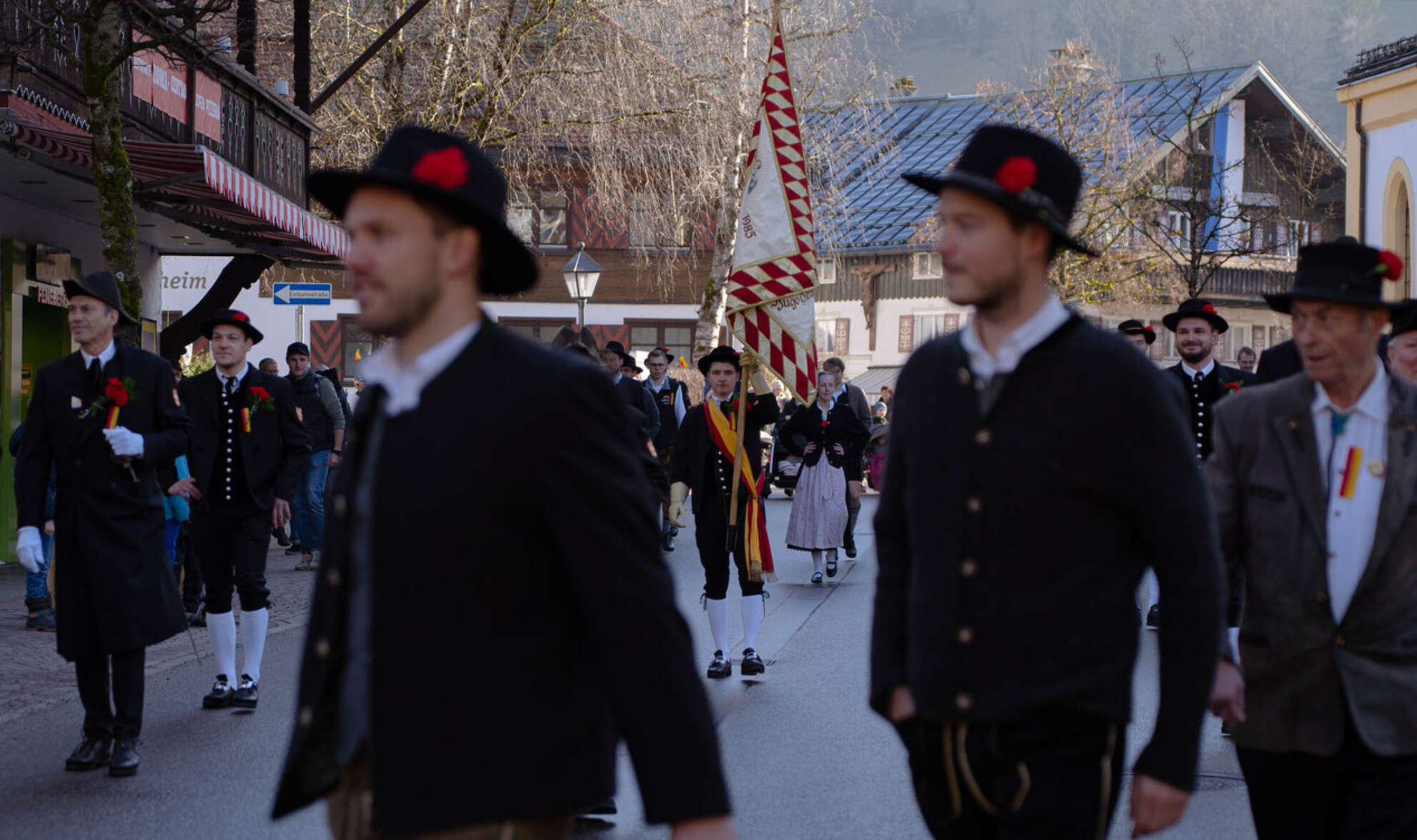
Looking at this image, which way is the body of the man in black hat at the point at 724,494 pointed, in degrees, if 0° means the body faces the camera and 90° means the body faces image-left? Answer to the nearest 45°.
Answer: approximately 0°

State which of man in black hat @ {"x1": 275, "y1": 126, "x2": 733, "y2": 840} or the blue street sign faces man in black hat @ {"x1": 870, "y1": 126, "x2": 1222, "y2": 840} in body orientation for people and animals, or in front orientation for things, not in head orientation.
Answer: the blue street sign

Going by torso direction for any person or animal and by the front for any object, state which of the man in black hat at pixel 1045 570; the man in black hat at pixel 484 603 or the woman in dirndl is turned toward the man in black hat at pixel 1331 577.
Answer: the woman in dirndl

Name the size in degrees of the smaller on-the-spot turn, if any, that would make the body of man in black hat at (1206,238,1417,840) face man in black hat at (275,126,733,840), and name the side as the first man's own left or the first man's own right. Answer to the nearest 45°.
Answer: approximately 45° to the first man's own right

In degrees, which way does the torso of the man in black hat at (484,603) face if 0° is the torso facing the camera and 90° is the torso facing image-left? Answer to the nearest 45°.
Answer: approximately 45°

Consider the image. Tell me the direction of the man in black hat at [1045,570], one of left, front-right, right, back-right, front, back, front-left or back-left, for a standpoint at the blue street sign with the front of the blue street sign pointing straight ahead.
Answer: front

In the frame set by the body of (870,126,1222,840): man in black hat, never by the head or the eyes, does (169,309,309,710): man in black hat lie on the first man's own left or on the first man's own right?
on the first man's own right

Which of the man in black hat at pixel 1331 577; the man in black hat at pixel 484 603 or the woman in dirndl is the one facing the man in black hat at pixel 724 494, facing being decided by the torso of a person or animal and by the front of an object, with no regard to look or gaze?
the woman in dirndl

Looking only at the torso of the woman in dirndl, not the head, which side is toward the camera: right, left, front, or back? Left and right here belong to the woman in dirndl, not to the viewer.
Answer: front

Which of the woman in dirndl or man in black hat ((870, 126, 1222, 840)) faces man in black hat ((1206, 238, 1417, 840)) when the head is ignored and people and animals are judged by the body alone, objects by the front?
the woman in dirndl

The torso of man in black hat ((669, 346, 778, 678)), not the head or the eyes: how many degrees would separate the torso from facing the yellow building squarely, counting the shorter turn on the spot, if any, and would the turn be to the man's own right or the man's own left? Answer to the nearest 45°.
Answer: approximately 135° to the man's own left

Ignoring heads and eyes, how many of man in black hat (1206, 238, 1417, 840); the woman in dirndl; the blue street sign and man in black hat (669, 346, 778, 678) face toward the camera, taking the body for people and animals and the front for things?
4

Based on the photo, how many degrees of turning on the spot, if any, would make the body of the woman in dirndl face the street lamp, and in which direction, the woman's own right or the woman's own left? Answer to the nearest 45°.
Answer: approximately 135° to the woman's own right

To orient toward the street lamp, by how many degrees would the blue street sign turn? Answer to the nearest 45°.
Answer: approximately 135° to its left

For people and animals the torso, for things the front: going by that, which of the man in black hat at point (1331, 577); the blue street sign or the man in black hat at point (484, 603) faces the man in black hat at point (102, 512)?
the blue street sign

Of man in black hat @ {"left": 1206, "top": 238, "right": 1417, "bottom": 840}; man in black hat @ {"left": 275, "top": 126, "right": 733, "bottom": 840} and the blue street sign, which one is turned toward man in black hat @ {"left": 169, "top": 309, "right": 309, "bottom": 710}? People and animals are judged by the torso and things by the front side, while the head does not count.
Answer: the blue street sign

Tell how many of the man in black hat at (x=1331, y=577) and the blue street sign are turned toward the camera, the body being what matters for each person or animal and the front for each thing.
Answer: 2
